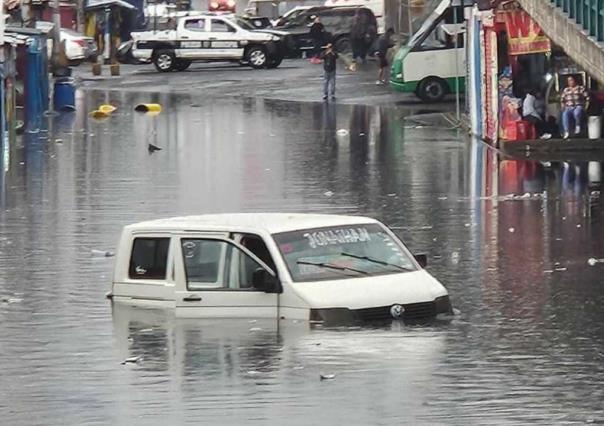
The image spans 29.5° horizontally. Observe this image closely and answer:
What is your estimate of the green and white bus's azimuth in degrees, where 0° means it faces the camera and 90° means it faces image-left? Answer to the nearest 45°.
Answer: approximately 90°

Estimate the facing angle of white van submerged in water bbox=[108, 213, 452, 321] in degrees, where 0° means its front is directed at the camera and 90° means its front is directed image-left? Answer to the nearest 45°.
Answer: approximately 315°

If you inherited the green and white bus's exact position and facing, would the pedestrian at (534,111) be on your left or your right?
on your left

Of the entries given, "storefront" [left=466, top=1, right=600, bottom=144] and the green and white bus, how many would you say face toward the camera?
1

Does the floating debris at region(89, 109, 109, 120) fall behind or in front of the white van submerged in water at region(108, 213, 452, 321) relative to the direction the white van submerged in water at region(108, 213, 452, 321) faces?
behind

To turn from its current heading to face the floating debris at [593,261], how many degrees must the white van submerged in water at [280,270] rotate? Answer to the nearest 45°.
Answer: approximately 90° to its left

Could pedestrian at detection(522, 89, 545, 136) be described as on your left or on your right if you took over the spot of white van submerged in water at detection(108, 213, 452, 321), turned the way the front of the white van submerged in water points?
on your left

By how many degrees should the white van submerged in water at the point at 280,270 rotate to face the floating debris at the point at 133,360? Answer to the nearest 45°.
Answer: approximately 90° to its right
